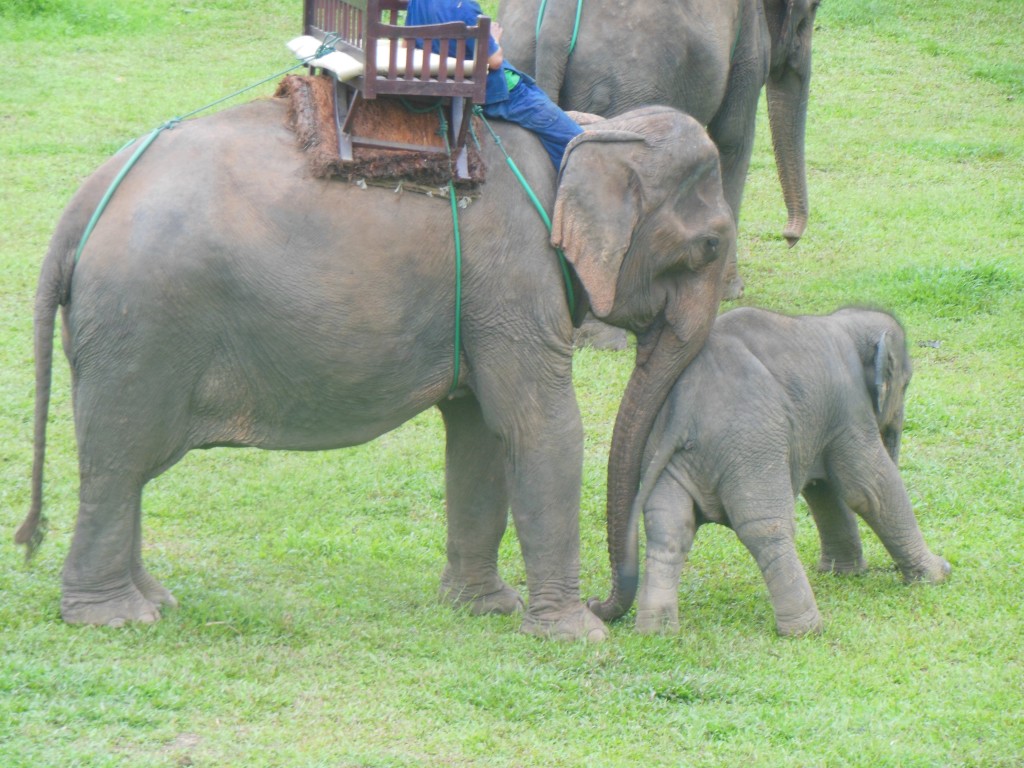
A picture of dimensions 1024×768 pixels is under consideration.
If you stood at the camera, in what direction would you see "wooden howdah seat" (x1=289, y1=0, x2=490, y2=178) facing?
facing to the right of the viewer

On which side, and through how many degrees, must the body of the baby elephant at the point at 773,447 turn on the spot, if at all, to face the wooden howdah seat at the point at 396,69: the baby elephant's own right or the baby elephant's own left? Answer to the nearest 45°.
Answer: approximately 135° to the baby elephant's own left

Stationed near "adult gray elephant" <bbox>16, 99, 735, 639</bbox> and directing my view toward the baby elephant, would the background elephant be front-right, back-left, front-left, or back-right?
front-left

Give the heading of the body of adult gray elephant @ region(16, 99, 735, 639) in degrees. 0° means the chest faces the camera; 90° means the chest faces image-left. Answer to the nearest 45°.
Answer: approximately 270°

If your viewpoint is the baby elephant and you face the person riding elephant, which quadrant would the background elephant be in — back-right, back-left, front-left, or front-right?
front-right

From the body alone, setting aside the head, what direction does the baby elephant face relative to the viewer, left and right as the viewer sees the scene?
facing away from the viewer and to the right of the viewer

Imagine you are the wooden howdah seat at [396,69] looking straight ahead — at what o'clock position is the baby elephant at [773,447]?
The baby elephant is roughly at 12 o'clock from the wooden howdah seat.

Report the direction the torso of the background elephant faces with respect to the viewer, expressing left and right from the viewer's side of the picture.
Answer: facing to the right of the viewer

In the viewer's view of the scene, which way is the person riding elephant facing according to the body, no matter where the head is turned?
to the viewer's right

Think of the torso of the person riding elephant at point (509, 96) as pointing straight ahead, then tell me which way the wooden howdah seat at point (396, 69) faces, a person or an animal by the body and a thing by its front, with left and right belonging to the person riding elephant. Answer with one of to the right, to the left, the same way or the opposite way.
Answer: the same way

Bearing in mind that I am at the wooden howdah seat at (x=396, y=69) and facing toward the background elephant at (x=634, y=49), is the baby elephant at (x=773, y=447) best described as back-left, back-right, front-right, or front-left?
front-right
